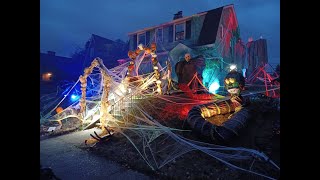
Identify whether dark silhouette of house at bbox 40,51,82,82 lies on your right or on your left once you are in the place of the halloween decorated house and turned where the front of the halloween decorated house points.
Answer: on your right

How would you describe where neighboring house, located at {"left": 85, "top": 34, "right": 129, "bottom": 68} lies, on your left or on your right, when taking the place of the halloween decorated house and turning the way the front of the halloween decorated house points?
on your right

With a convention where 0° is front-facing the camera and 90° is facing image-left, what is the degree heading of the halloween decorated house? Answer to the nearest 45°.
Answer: approximately 45°
